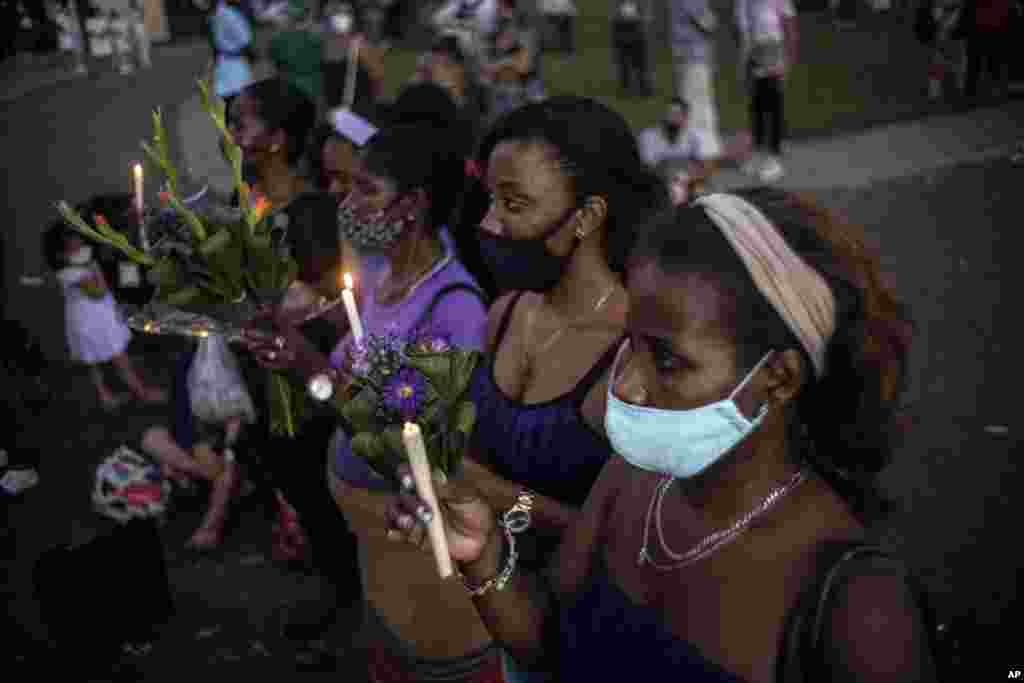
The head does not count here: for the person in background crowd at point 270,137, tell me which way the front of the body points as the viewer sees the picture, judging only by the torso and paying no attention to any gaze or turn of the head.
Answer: to the viewer's left

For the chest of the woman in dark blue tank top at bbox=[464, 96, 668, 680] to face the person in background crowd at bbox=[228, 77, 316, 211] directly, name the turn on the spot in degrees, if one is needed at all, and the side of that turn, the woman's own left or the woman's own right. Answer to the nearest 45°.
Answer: approximately 90° to the woman's own right

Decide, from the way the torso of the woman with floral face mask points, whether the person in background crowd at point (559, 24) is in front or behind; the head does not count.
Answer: behind

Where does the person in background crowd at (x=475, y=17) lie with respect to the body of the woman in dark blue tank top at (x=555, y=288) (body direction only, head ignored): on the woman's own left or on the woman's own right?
on the woman's own right

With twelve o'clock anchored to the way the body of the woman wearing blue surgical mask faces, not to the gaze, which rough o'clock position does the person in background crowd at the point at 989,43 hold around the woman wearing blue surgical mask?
The person in background crowd is roughly at 5 o'clock from the woman wearing blue surgical mask.

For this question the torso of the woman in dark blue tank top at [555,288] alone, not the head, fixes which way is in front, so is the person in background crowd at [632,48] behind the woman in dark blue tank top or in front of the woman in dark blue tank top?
behind

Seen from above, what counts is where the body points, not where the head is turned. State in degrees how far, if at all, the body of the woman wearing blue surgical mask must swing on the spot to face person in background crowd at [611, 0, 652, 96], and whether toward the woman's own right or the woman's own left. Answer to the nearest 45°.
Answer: approximately 135° to the woman's own right
